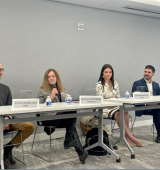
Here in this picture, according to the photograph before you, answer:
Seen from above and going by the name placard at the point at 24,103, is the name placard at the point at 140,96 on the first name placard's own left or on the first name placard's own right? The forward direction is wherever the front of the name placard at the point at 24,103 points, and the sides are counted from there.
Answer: on the first name placard's own left

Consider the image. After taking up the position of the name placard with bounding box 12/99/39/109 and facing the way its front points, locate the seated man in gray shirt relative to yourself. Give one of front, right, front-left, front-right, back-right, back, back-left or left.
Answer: back

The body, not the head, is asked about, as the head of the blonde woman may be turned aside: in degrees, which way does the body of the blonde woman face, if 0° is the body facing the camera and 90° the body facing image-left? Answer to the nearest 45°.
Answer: approximately 315°

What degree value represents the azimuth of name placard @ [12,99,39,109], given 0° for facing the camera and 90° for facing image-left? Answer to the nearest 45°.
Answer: approximately 0°

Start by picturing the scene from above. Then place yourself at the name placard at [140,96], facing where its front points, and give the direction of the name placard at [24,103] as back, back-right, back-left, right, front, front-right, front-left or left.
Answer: front-right

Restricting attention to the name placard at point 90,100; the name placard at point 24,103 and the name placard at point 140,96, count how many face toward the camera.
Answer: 3

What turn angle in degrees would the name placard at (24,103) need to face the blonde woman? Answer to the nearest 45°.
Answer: approximately 135° to its left

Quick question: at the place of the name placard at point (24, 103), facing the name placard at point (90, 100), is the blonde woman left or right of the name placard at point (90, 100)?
left

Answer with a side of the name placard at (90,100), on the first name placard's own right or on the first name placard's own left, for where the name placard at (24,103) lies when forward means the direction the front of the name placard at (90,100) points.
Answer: on the first name placard's own right

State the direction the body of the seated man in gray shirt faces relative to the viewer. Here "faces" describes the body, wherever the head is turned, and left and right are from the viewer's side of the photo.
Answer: facing the viewer and to the right of the viewer
